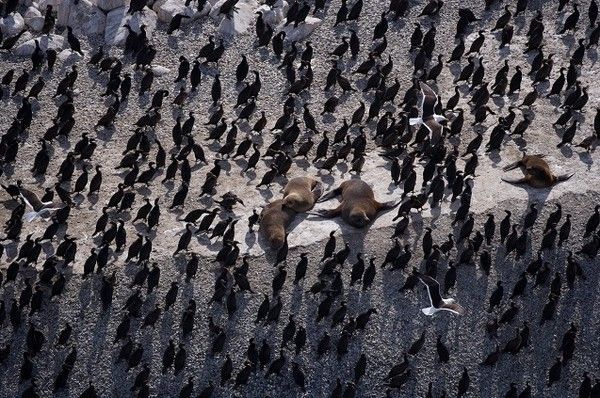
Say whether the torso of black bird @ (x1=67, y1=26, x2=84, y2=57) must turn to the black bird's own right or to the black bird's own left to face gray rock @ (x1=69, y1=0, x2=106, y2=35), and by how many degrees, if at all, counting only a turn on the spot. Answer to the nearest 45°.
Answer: approximately 90° to the black bird's own right

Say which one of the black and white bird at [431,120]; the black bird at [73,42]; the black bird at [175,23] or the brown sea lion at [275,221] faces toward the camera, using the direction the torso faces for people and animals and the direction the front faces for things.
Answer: the brown sea lion

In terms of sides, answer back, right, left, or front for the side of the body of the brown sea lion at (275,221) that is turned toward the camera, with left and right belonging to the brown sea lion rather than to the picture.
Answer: front

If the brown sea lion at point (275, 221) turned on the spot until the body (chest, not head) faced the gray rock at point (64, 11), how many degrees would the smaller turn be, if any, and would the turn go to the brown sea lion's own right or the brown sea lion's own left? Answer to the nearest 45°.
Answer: approximately 135° to the brown sea lion's own right

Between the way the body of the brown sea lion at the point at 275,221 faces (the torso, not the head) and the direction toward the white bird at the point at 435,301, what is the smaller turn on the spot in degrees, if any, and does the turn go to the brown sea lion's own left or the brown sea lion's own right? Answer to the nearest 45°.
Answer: approximately 45° to the brown sea lion's own left
